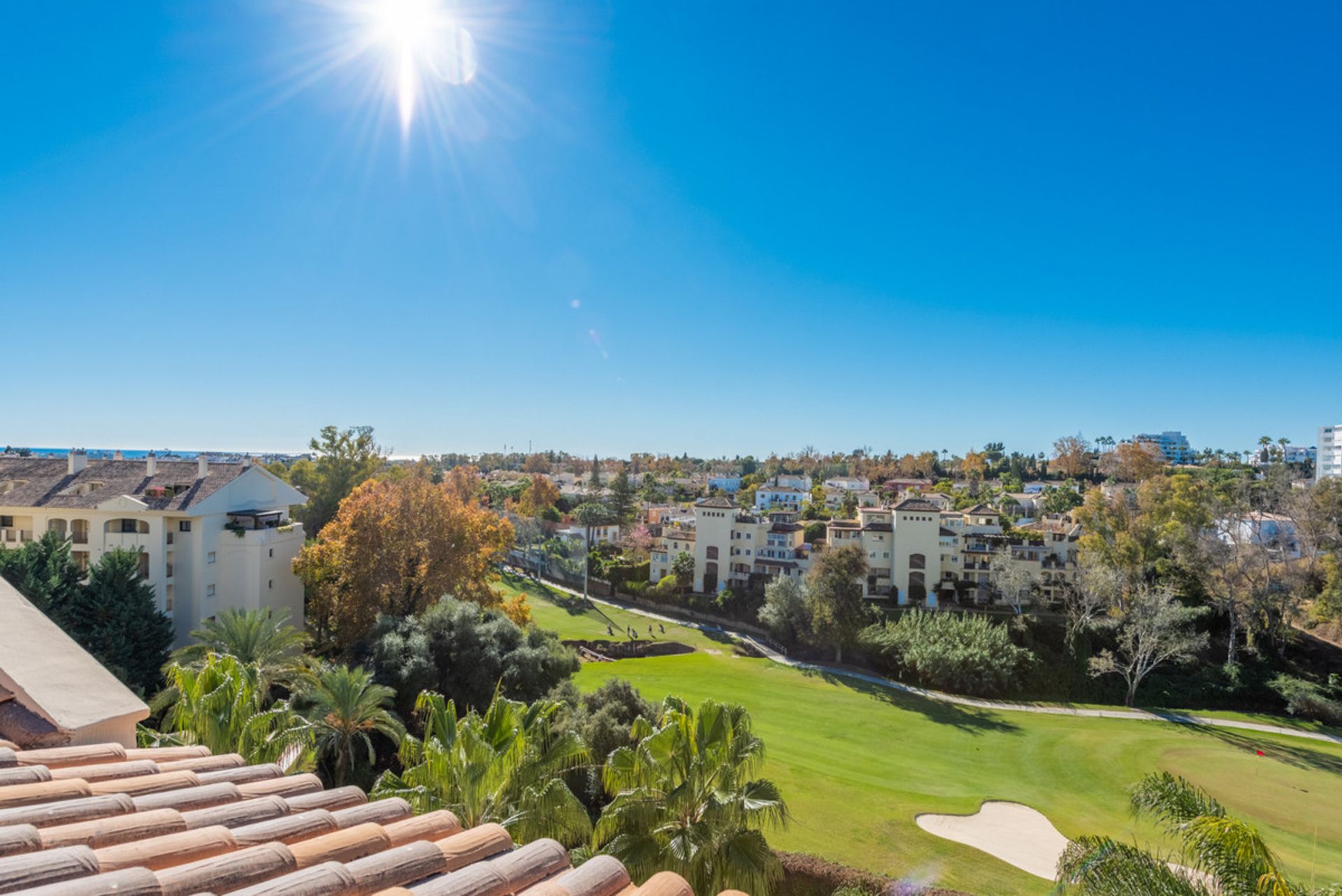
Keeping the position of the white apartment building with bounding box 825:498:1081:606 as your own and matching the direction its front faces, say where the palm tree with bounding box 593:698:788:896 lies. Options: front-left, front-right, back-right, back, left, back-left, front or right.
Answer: front

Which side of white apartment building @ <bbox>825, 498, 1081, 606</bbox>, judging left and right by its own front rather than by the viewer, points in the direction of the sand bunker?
front

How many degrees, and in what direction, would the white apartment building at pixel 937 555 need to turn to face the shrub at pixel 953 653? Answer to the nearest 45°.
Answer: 0° — it already faces it

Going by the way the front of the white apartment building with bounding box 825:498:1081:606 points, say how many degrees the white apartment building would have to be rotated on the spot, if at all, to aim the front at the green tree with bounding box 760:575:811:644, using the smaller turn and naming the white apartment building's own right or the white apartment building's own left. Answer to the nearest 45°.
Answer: approximately 45° to the white apartment building's own right

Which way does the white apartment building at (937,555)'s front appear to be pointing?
toward the camera

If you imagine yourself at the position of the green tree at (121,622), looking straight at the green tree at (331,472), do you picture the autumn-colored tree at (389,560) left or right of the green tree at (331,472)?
right

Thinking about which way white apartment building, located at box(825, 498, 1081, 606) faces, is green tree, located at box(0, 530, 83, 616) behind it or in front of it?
in front

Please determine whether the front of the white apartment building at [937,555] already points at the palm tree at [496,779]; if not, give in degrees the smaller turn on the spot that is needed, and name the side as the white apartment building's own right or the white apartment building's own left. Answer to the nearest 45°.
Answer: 0° — it already faces it

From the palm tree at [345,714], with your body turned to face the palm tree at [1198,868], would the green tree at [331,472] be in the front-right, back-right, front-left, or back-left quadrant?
back-left

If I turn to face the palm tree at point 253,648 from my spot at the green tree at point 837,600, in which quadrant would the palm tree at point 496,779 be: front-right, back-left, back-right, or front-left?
front-left

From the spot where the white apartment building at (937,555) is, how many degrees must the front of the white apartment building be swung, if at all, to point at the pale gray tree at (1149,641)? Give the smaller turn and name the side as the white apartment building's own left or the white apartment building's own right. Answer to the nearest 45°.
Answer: approximately 45° to the white apartment building's own left

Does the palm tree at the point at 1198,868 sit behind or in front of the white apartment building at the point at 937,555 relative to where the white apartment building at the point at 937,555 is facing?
in front

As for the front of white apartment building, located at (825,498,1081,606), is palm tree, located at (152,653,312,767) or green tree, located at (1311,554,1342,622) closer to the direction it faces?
the palm tree
